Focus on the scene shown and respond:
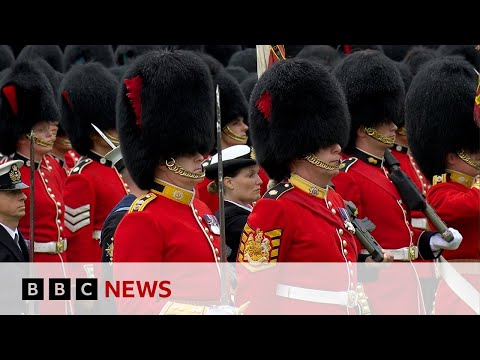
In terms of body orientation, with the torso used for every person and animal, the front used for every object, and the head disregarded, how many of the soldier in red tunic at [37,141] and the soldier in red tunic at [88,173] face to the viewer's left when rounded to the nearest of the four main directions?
0

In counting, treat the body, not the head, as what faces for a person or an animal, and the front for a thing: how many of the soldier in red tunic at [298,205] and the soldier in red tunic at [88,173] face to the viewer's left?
0

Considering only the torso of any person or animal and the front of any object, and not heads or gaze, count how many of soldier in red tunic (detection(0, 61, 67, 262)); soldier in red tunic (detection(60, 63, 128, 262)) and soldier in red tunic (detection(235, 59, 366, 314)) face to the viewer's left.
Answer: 0

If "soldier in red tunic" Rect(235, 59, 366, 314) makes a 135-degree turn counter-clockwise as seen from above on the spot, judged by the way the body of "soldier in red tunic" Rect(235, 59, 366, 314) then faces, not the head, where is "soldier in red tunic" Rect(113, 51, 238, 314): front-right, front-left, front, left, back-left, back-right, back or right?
left
